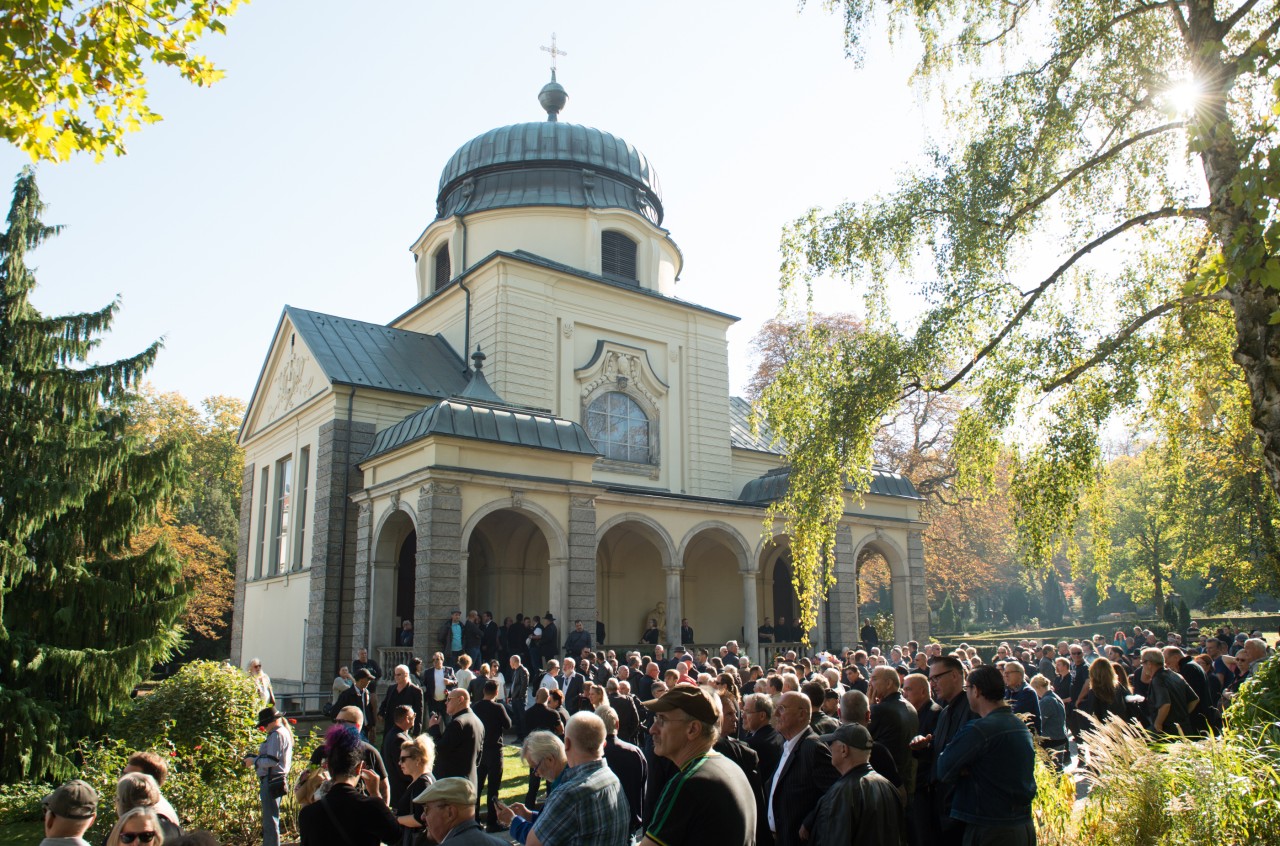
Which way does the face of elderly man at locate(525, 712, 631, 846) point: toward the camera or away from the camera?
away from the camera

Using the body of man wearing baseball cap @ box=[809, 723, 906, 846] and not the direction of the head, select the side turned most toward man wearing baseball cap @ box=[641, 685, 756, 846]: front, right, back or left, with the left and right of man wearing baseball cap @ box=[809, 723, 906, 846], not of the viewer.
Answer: left

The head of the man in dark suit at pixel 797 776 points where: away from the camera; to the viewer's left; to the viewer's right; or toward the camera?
to the viewer's left

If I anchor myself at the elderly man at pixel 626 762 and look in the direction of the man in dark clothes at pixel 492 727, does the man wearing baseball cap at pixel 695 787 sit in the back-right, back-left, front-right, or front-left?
back-left

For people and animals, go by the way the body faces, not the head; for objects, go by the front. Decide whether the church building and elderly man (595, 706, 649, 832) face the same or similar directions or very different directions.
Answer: very different directions

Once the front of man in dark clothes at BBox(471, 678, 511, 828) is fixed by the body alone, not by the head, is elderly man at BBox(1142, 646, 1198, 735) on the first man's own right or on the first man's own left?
on the first man's own right
